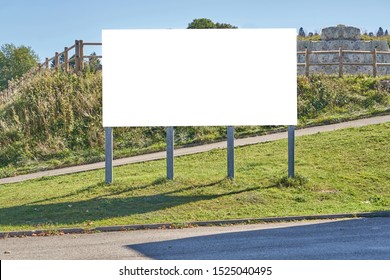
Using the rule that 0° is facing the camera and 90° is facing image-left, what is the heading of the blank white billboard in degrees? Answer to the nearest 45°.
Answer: approximately 0°
